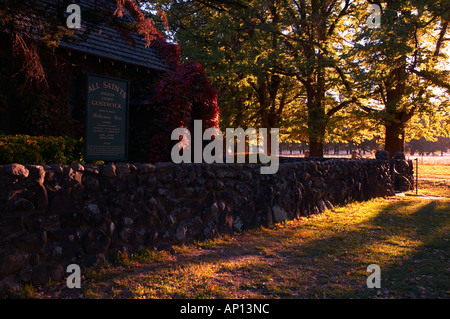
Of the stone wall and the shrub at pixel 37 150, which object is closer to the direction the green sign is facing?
the stone wall

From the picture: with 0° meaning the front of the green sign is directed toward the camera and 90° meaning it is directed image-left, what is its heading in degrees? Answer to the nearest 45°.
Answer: approximately 315°

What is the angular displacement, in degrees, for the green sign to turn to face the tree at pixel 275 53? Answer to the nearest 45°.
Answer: approximately 90° to its left

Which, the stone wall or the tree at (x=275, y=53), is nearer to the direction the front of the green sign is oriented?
the stone wall
